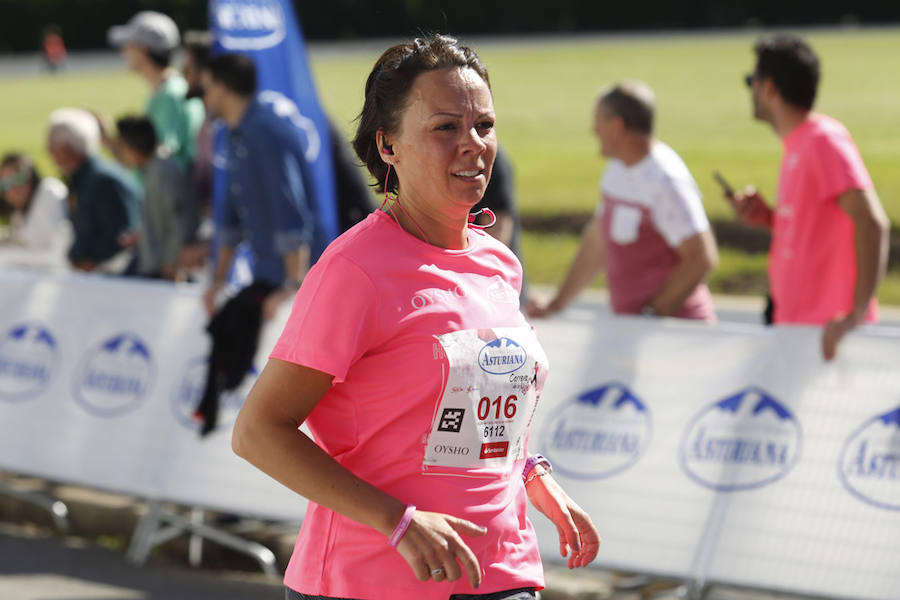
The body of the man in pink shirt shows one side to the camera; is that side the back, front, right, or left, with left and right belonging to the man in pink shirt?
left

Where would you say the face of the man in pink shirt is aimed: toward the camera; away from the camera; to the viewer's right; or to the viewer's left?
to the viewer's left

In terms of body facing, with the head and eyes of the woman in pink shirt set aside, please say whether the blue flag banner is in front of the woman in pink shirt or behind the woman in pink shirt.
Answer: behind

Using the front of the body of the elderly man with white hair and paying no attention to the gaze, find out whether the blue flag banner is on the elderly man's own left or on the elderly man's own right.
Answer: on the elderly man's own left

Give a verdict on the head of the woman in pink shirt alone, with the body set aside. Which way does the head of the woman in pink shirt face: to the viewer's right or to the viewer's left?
to the viewer's right

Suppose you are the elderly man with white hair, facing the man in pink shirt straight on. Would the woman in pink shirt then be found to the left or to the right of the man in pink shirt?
right

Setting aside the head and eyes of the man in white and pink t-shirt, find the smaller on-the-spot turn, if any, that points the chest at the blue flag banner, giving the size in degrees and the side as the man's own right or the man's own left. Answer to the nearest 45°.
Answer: approximately 90° to the man's own right

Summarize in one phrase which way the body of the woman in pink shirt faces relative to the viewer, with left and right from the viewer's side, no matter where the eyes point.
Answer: facing the viewer and to the right of the viewer
